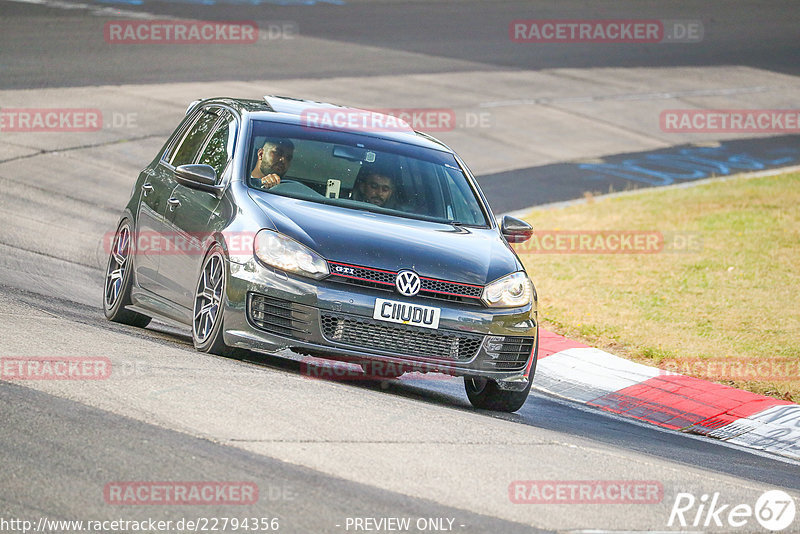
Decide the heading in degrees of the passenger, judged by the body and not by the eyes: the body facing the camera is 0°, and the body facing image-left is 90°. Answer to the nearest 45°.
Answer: approximately 315°

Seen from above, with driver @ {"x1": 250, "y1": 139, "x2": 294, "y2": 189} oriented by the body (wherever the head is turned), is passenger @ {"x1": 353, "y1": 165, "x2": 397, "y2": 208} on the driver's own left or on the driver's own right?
on the driver's own left

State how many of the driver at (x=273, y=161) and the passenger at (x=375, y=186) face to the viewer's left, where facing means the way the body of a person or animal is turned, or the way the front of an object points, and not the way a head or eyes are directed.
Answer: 0

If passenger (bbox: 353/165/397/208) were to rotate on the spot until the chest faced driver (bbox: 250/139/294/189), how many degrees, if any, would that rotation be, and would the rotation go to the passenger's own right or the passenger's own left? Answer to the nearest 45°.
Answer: approximately 135° to the passenger's own right

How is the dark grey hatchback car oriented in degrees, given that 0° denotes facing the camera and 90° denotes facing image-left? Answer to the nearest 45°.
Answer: approximately 315°

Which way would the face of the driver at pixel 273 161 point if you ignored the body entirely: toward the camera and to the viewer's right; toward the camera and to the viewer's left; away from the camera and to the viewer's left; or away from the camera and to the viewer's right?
toward the camera and to the viewer's right
